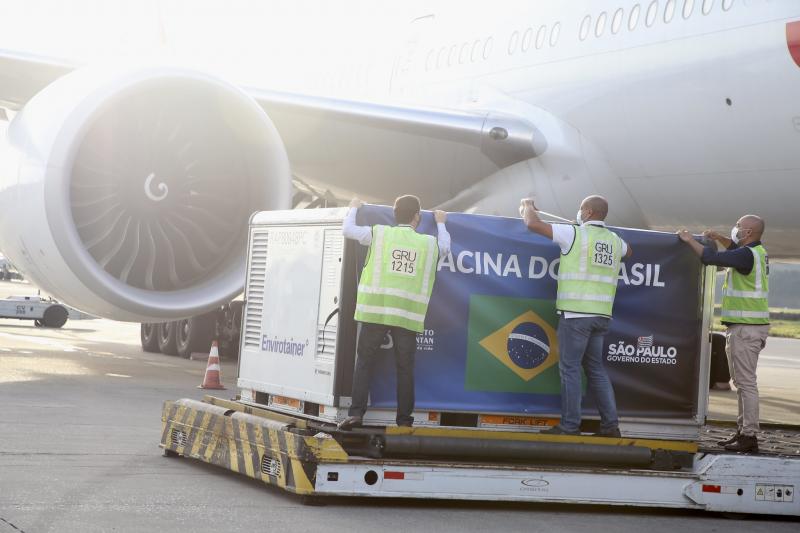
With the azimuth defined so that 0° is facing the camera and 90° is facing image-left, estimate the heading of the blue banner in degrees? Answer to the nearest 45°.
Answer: approximately 0°

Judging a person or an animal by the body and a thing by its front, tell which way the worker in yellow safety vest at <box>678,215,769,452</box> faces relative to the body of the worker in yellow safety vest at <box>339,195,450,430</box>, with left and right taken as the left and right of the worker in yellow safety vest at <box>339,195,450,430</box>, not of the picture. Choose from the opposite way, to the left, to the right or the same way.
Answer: to the left

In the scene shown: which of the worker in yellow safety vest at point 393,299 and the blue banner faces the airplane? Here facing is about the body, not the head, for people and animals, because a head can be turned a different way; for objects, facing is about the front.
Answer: the worker in yellow safety vest

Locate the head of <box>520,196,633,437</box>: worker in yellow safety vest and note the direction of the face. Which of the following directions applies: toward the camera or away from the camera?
away from the camera

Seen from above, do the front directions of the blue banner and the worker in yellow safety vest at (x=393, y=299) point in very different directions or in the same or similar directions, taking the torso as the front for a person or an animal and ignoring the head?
very different directions

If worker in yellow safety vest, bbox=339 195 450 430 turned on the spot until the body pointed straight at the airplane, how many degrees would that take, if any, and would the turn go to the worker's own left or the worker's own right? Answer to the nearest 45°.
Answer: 0° — they already face it

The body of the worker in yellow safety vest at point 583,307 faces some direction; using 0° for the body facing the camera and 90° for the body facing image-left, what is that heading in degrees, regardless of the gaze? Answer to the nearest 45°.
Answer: approximately 135°

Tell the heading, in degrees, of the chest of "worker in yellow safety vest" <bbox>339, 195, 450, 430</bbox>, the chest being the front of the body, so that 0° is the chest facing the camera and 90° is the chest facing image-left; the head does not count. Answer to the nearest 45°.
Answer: approximately 180°

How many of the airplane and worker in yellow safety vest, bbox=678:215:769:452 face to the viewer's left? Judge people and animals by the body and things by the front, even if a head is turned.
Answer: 1

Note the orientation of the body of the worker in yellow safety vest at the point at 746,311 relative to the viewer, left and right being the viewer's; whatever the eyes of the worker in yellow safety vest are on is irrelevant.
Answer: facing to the left of the viewer
